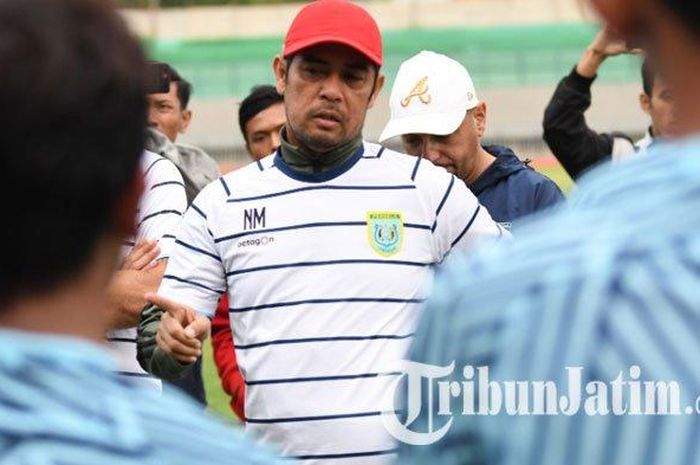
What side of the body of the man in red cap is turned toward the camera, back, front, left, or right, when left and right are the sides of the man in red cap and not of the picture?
front

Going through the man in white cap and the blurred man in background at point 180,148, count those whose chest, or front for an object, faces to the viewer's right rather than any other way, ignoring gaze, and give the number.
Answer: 0

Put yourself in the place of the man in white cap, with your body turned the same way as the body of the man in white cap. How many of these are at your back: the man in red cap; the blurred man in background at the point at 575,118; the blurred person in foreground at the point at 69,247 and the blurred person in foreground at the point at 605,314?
1

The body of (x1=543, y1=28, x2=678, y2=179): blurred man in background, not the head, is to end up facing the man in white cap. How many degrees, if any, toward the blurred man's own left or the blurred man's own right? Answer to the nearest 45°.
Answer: approximately 90° to the blurred man's own right

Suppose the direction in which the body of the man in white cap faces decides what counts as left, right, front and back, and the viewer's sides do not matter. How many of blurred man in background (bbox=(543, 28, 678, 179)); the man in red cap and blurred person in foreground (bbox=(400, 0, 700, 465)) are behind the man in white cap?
1

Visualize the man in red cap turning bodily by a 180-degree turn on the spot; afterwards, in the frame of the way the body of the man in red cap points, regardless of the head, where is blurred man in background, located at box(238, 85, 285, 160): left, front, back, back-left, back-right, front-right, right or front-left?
front

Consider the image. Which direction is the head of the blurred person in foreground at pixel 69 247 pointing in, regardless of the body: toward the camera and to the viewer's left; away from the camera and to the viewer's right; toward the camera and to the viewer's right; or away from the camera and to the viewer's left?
away from the camera and to the viewer's right

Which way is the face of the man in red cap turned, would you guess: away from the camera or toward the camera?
toward the camera

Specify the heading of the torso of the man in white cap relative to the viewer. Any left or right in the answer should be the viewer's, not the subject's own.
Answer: facing the viewer and to the left of the viewer

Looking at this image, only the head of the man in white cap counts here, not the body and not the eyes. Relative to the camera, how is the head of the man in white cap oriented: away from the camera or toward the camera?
toward the camera

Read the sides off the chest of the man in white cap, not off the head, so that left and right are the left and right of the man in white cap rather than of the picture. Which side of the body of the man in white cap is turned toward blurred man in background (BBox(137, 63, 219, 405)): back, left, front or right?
right

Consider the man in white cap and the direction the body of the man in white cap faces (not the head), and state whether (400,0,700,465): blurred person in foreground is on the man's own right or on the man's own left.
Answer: on the man's own left

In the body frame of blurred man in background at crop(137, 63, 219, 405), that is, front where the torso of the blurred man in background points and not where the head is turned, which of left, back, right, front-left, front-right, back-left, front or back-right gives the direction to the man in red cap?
front-left

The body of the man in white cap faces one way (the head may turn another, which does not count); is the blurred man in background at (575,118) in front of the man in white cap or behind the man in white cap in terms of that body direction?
behind
